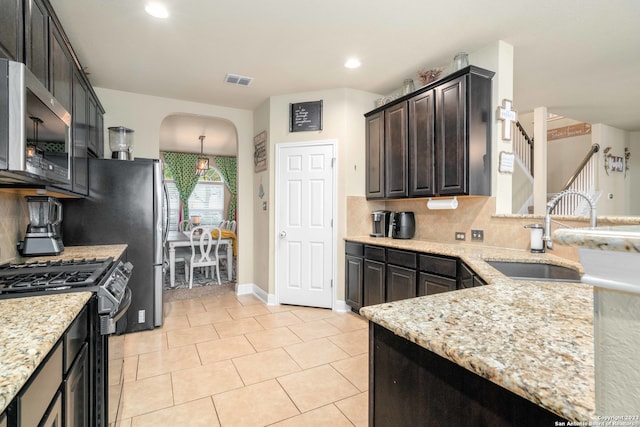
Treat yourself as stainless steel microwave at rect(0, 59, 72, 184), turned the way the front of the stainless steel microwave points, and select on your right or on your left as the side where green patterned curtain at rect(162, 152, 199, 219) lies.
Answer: on your left

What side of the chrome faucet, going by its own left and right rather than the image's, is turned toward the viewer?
right

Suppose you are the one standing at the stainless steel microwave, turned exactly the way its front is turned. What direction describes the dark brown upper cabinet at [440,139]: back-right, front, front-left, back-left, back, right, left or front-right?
front-left

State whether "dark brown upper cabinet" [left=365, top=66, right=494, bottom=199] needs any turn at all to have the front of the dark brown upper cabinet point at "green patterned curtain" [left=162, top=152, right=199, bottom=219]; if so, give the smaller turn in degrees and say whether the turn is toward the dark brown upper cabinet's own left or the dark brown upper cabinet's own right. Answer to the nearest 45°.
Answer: approximately 90° to the dark brown upper cabinet's own right

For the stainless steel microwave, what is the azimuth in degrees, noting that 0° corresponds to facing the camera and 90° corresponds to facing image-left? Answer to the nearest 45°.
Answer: approximately 315°

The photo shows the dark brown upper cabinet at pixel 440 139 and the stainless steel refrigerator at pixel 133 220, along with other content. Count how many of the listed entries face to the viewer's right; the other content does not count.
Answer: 1

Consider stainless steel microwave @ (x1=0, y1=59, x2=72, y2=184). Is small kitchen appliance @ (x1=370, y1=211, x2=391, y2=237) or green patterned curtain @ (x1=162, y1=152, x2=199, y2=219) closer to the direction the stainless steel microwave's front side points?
the small kitchen appliance

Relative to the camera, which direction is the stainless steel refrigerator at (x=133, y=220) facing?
to the viewer's right
